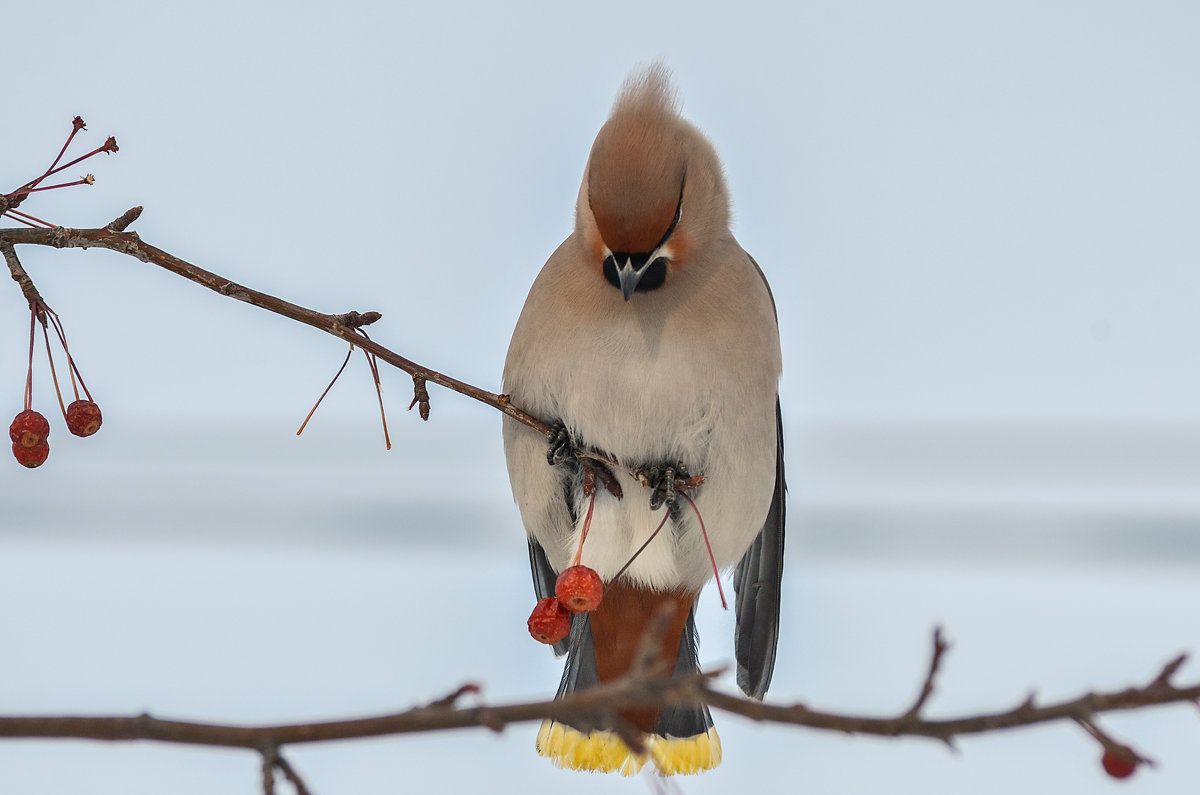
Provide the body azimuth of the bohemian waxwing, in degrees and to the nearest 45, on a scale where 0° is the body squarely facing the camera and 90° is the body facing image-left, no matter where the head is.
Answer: approximately 0°
